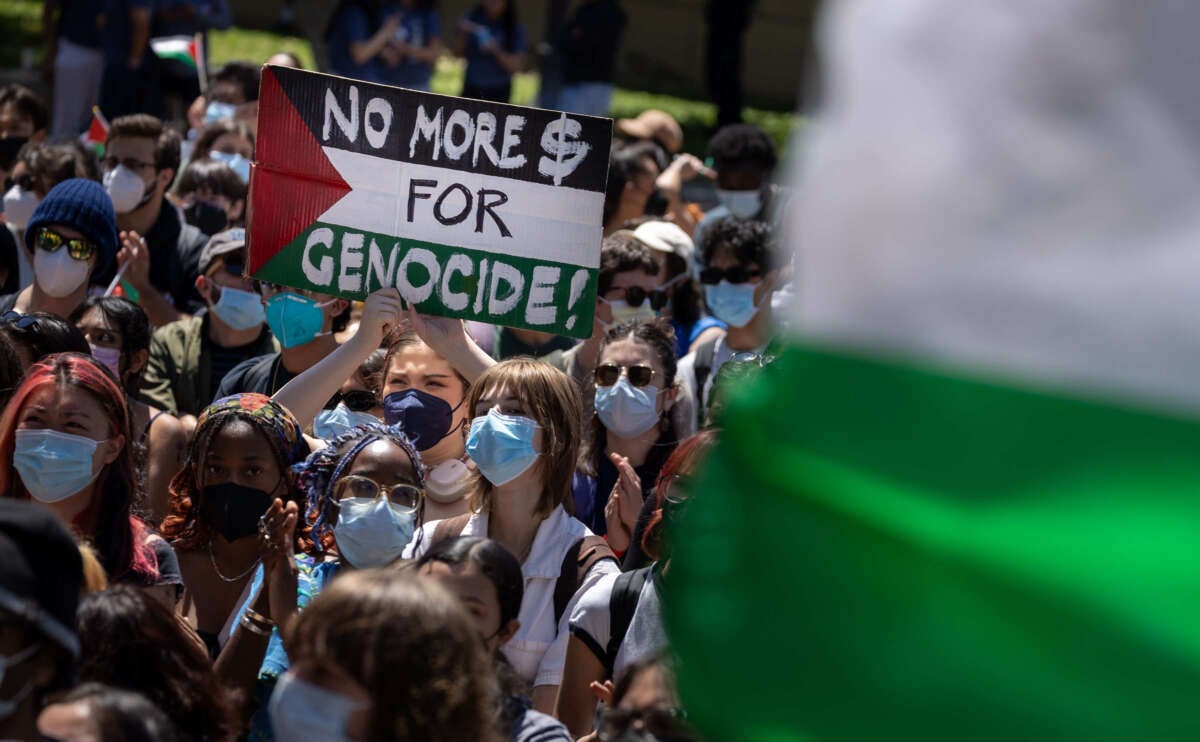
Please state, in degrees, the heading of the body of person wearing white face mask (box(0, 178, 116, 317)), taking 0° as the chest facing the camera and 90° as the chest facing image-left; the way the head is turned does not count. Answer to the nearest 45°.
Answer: approximately 0°

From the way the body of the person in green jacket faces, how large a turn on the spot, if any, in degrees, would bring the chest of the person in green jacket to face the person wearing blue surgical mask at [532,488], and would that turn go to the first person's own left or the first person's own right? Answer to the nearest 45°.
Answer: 0° — they already face them

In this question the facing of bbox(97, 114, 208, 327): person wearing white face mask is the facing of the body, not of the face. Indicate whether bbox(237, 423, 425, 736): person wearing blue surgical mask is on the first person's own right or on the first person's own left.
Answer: on the first person's own left

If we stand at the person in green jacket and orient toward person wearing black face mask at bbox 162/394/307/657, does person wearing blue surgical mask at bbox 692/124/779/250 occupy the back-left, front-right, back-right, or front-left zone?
back-left

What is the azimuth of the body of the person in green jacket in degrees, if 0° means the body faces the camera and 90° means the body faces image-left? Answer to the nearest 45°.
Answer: approximately 315°

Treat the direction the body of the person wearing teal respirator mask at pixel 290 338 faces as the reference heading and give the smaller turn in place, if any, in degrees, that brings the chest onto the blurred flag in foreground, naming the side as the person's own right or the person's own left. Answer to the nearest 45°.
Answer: approximately 45° to the person's own left

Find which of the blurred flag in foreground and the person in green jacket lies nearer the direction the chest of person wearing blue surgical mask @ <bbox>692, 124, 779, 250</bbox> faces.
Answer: the blurred flag in foreground

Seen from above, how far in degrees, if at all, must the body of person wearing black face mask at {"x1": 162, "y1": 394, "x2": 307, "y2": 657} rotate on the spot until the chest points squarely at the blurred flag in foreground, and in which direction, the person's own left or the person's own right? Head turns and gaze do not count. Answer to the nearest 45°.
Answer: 0° — they already face it

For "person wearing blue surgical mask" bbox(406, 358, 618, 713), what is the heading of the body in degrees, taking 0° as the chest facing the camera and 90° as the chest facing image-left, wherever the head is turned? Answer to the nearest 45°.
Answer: approximately 45°

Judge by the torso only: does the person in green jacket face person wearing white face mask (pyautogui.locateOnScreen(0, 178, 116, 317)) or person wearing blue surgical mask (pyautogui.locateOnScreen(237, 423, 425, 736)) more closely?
the person wearing blue surgical mask
